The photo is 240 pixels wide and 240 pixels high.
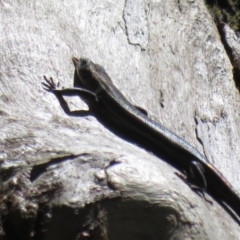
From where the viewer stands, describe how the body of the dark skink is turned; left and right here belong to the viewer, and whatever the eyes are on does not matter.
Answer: facing to the left of the viewer
